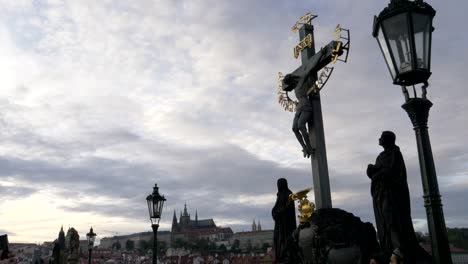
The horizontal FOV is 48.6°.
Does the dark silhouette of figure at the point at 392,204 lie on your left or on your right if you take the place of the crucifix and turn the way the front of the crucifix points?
on your left

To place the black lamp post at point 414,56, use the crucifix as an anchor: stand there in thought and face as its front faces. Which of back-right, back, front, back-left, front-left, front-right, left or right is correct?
front-left

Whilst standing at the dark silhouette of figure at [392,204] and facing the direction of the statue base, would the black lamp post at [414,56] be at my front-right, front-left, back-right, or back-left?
back-left

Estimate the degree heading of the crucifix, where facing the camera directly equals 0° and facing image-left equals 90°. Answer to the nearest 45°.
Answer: approximately 45°
